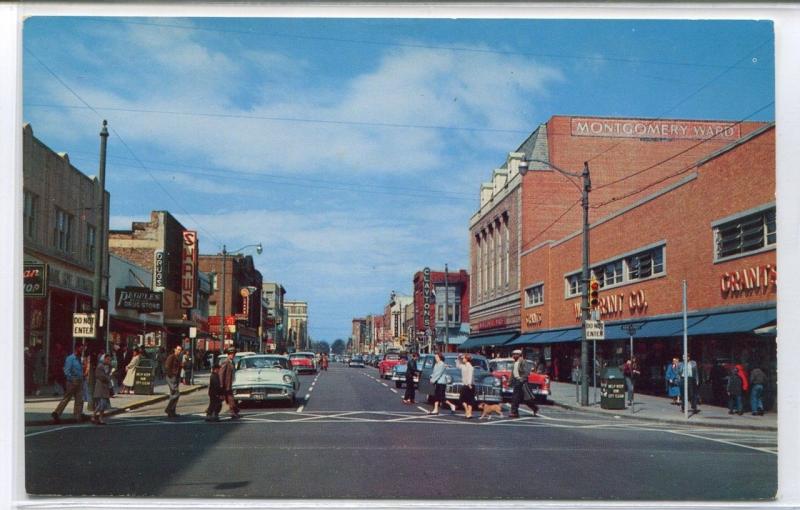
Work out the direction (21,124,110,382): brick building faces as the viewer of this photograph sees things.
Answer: facing the viewer and to the right of the viewer

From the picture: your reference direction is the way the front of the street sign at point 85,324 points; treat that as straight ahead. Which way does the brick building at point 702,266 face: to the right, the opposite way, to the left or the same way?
to the right

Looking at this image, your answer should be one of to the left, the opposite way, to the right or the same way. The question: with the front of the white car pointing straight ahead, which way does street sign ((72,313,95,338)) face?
the same way

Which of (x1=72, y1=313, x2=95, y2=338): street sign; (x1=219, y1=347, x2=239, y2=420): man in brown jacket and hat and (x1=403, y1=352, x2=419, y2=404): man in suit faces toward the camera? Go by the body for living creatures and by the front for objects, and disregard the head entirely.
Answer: the street sign

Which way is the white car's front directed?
toward the camera

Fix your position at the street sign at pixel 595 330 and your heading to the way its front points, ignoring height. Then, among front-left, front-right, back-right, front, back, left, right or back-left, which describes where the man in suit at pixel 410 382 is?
right

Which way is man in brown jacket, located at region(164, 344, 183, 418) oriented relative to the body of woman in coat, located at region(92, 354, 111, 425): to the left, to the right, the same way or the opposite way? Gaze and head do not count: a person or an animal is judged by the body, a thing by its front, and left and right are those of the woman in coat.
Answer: the same way
